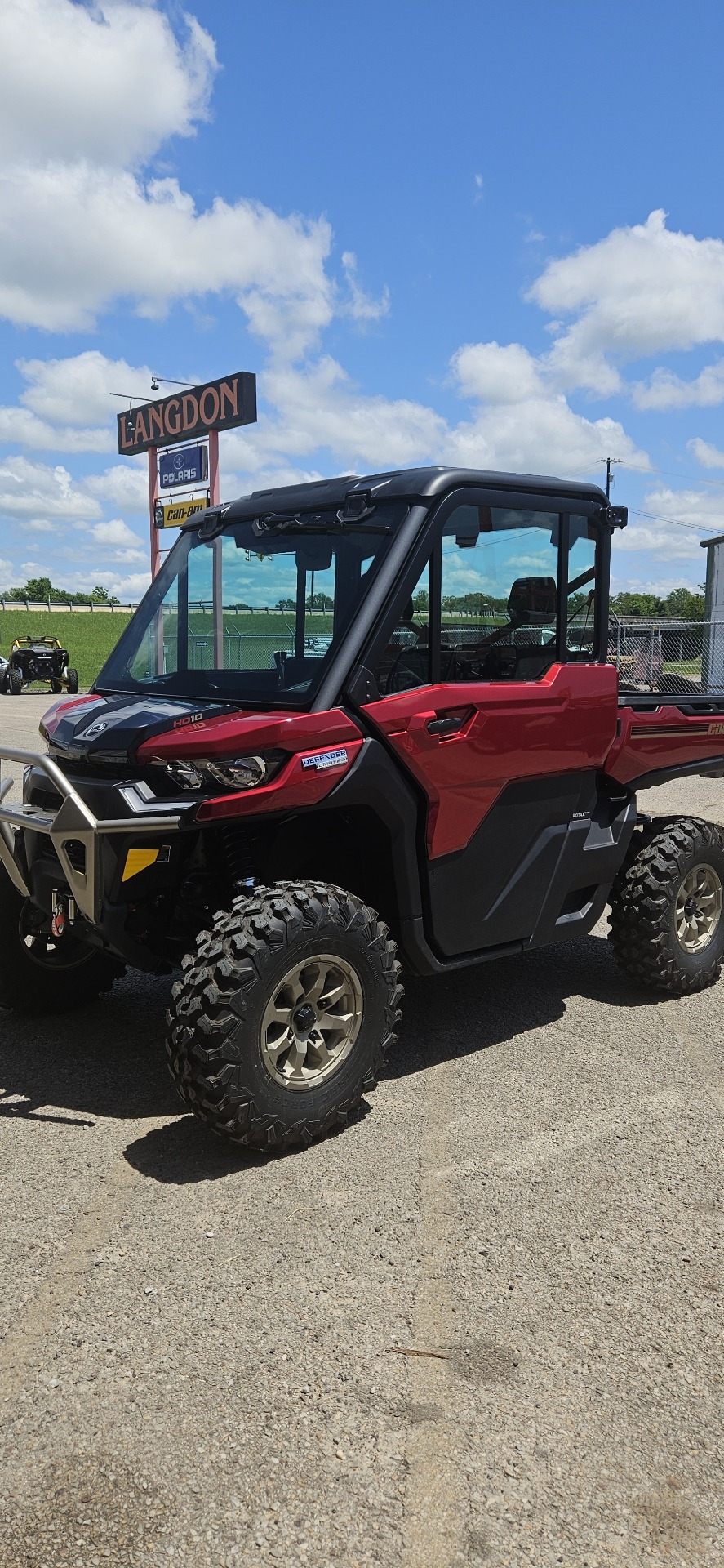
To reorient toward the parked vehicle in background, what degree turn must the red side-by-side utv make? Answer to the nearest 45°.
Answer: approximately 135° to its right

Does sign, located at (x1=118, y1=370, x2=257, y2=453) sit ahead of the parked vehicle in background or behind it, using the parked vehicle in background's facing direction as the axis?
behind

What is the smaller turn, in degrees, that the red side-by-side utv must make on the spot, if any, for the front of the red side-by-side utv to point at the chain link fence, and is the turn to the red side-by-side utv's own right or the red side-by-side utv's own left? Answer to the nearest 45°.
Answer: approximately 135° to the red side-by-side utv's own right

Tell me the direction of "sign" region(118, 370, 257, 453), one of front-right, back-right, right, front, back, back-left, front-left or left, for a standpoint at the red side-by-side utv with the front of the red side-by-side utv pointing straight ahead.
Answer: back-right

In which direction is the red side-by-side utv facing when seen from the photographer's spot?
facing the viewer and to the left of the viewer
